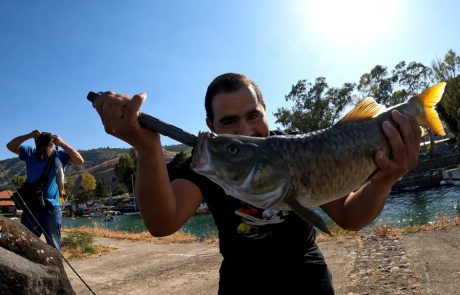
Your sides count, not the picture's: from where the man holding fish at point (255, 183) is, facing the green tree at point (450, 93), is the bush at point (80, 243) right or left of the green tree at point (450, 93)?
left

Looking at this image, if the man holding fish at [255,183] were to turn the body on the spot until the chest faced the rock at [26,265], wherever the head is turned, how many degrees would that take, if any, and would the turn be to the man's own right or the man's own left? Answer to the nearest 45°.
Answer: approximately 135° to the man's own right

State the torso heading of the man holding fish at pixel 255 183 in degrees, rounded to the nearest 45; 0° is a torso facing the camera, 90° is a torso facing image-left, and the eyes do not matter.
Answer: approximately 0°

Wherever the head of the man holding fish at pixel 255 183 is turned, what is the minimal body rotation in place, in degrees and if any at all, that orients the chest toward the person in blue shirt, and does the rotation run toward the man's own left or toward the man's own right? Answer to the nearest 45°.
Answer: approximately 135° to the man's own right

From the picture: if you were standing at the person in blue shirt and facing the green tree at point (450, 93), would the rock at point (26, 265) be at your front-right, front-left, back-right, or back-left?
back-right

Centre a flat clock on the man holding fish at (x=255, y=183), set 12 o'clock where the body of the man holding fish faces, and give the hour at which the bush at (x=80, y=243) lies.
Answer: The bush is roughly at 5 o'clock from the man holding fish.

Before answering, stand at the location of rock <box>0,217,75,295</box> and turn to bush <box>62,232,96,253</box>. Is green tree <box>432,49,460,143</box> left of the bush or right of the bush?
right

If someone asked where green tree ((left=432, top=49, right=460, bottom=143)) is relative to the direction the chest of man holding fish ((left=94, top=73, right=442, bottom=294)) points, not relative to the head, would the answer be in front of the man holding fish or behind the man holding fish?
behind
